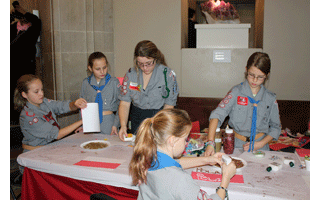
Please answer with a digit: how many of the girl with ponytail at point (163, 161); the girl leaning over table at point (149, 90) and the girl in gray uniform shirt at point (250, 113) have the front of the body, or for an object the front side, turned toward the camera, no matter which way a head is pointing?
2

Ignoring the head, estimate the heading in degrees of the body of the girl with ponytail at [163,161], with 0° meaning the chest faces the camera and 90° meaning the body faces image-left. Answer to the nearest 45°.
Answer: approximately 225°

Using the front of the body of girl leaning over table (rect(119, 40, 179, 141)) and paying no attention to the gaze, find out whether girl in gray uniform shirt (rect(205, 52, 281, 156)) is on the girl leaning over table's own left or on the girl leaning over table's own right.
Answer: on the girl leaning over table's own left

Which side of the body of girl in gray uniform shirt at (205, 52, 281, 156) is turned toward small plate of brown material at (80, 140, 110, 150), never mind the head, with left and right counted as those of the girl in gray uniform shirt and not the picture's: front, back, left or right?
right

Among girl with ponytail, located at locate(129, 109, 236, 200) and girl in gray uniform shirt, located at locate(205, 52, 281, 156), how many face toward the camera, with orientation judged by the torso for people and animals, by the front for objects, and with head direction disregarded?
1
